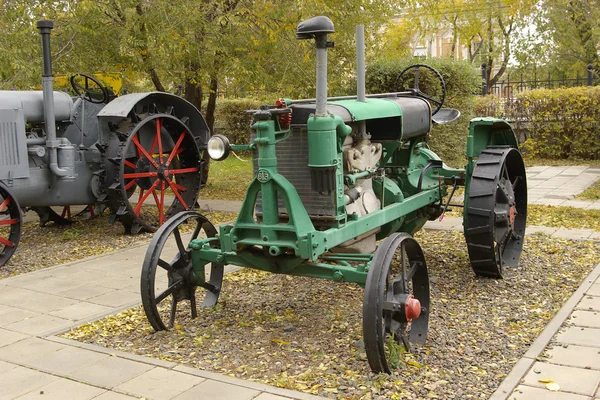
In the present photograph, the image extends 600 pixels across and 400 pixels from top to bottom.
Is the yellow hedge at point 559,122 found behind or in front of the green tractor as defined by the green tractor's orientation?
behind

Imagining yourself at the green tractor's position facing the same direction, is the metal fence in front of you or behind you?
behind

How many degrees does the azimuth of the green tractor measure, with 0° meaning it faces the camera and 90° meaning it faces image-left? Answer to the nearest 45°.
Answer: approximately 45°

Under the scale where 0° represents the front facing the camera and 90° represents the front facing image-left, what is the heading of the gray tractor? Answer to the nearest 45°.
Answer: approximately 45°

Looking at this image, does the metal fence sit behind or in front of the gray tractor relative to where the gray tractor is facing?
behind

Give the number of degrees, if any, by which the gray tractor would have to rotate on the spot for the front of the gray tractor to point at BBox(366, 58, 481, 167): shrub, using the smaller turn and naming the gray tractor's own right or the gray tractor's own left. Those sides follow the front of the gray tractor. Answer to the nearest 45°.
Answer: approximately 180°

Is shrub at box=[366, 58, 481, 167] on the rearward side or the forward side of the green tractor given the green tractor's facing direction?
on the rearward side

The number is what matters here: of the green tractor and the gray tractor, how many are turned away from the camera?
0

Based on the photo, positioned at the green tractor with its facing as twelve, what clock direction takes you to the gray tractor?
The gray tractor is roughly at 3 o'clock from the green tractor.
